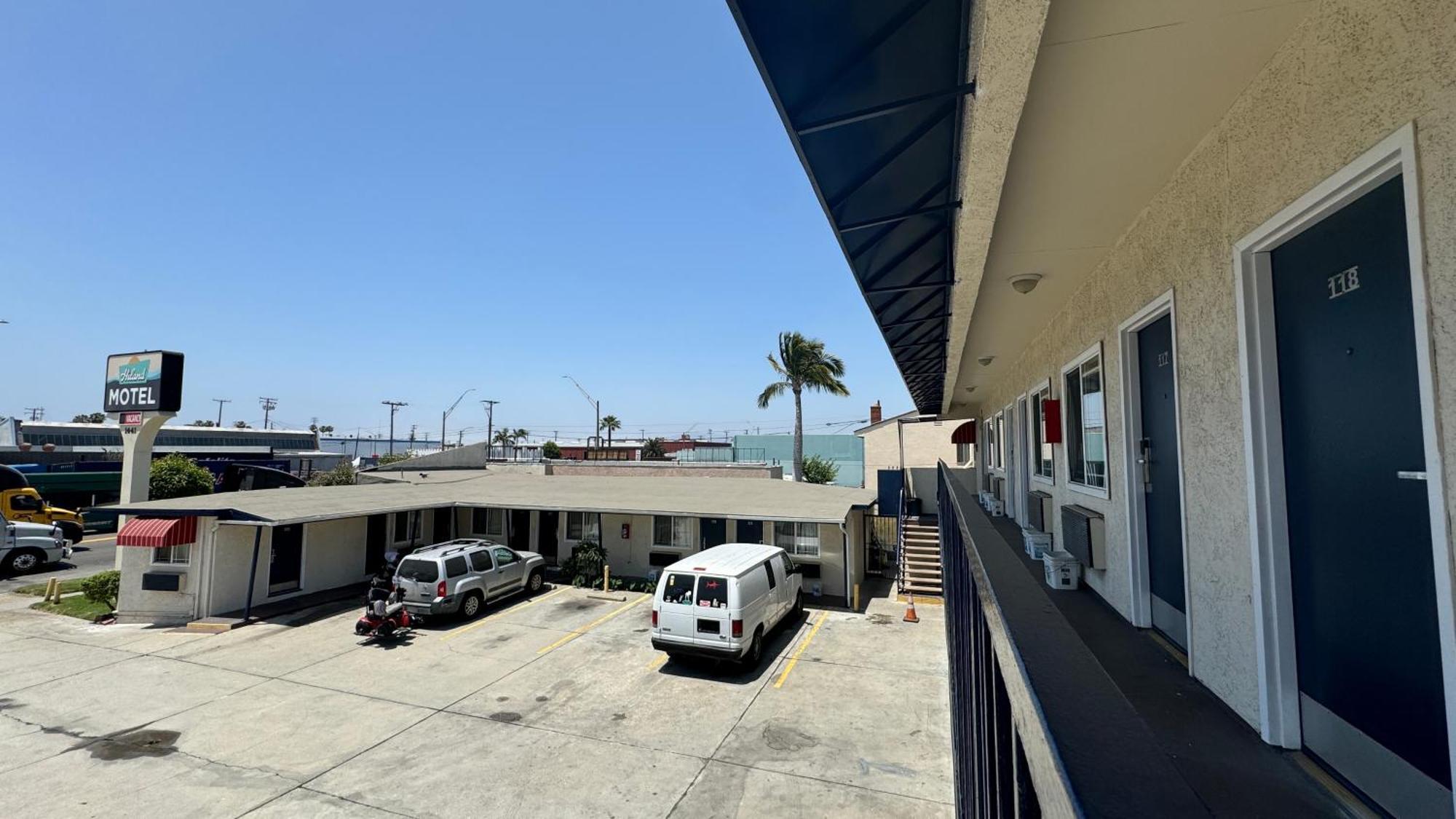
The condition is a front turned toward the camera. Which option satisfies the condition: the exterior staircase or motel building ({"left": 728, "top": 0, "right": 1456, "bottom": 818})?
the exterior staircase

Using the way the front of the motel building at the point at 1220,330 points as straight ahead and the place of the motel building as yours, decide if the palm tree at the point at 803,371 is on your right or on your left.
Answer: on your right

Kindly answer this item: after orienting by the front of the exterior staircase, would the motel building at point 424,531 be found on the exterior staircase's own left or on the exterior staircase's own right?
on the exterior staircase's own right

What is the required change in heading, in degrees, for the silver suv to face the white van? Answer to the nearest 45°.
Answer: approximately 90° to its right

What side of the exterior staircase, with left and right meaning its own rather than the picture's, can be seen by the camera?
front

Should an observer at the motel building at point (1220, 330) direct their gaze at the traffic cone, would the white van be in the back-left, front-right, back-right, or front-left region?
front-left

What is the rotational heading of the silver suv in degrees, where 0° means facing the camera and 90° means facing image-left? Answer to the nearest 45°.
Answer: approximately 225°

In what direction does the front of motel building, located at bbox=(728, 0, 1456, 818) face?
to the viewer's left

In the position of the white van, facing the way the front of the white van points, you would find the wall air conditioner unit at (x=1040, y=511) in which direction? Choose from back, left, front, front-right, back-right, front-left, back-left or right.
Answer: right

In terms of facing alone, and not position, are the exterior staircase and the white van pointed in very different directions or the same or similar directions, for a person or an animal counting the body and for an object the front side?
very different directions

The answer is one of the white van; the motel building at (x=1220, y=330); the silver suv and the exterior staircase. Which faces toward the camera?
the exterior staircase

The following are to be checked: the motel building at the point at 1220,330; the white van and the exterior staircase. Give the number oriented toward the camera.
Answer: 1

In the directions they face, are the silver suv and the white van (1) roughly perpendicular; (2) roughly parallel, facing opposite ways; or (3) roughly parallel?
roughly parallel

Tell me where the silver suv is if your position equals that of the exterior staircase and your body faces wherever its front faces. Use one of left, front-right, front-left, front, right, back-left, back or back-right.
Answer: front-right

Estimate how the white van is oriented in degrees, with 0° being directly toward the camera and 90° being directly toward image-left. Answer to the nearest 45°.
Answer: approximately 225°

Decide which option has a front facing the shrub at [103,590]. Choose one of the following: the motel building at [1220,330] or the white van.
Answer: the motel building

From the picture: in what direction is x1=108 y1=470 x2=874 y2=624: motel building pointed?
toward the camera
